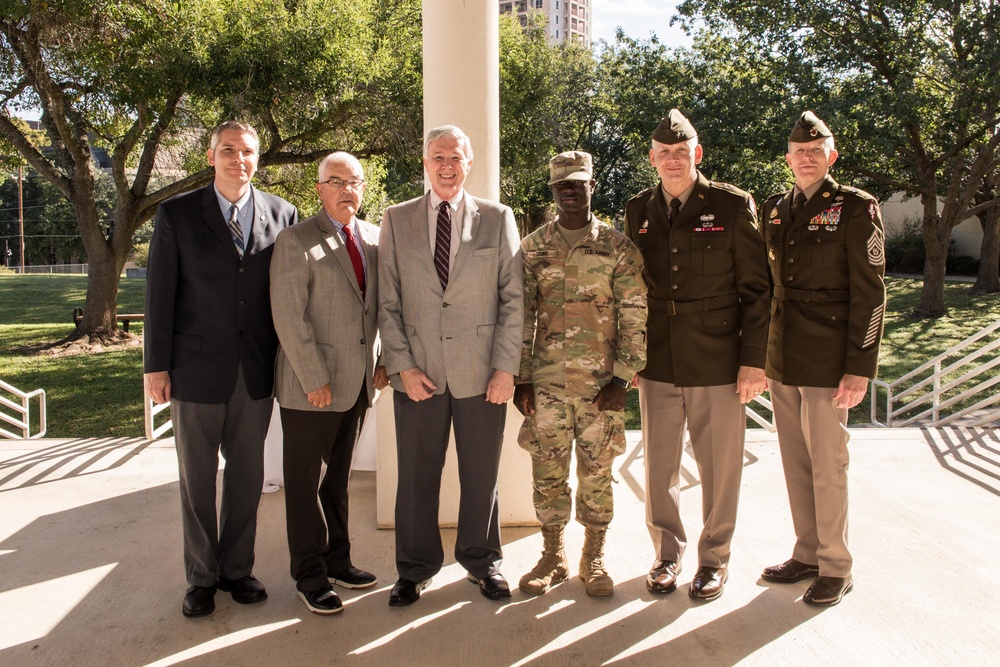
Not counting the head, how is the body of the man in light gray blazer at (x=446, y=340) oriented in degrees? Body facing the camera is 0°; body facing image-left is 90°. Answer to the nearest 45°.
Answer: approximately 0°

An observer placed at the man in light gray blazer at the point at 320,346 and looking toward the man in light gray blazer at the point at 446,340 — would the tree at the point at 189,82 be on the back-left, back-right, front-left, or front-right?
back-left

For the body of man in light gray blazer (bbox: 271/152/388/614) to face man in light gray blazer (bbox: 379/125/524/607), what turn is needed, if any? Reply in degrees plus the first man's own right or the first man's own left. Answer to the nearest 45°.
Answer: approximately 45° to the first man's own left

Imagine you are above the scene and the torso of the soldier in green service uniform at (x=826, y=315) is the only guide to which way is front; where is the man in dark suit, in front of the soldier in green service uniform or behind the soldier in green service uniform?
in front

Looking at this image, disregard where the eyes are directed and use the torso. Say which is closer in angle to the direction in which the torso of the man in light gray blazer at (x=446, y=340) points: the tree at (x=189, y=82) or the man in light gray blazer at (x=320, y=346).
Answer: the man in light gray blazer at (x=320, y=346)

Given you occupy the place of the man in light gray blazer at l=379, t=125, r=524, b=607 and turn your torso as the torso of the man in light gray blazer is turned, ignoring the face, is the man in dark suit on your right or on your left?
on your right

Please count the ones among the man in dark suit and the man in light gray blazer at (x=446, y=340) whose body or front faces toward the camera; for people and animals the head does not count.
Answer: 2

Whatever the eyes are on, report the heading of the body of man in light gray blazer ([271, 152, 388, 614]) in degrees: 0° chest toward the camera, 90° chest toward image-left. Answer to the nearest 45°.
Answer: approximately 315°

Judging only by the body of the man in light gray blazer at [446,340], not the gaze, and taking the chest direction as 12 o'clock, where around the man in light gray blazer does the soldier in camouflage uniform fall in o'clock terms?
The soldier in camouflage uniform is roughly at 9 o'clock from the man in light gray blazer.
